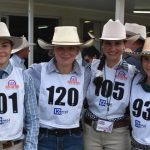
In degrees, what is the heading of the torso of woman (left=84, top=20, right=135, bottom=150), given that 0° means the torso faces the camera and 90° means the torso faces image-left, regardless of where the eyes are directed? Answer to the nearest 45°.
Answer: approximately 0°

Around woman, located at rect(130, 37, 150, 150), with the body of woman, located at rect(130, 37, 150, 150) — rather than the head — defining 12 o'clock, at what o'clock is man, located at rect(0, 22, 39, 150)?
man, located at rect(0, 22, 39, 150) is roughly at 2 o'clock from woman, located at rect(130, 37, 150, 150).
